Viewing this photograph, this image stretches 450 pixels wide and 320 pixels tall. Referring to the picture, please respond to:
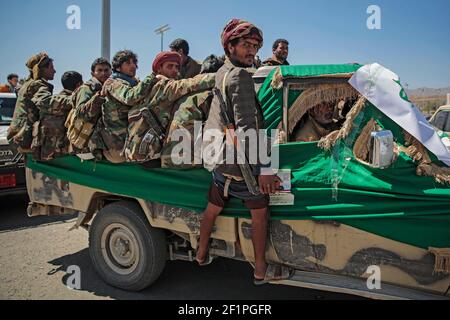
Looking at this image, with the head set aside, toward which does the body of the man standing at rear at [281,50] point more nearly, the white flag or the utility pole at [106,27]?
the white flag

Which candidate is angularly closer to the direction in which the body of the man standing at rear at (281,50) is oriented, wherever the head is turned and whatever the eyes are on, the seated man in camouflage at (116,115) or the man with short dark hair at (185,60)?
the seated man in camouflage

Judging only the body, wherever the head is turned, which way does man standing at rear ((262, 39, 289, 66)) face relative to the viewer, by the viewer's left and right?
facing the viewer and to the right of the viewer

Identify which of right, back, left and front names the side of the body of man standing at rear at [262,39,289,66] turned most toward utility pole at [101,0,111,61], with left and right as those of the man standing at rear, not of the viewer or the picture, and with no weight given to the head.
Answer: back

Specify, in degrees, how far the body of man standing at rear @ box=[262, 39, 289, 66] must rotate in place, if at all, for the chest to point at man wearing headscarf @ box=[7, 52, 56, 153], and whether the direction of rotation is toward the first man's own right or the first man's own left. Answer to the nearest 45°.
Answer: approximately 90° to the first man's own right

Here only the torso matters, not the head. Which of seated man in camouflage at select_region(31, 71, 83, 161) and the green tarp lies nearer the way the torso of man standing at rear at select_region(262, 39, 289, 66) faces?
the green tarp

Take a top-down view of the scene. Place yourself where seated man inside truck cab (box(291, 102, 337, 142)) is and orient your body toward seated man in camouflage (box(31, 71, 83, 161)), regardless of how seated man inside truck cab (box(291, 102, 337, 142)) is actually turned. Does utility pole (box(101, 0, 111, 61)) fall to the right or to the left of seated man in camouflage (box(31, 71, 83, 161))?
right

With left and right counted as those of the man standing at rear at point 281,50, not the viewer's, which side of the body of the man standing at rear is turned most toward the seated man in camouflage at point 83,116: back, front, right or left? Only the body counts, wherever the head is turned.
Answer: right

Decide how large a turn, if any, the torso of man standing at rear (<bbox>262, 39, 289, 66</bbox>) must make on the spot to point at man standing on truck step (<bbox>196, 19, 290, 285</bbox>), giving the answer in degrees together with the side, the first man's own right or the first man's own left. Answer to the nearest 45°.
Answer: approximately 45° to the first man's own right

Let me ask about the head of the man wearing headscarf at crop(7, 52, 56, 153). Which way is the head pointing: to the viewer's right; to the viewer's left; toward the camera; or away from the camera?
to the viewer's right

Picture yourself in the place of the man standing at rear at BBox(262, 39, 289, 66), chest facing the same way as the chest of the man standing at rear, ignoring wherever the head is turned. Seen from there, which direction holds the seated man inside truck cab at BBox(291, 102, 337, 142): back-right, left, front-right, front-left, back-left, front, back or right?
front-right

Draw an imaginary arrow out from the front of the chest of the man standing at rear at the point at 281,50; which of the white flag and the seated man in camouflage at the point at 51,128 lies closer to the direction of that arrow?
the white flag
